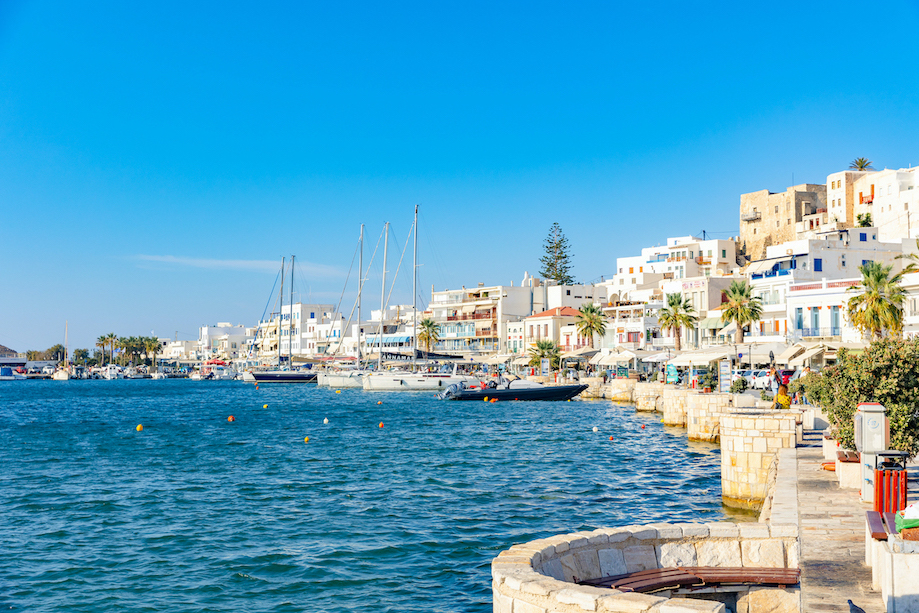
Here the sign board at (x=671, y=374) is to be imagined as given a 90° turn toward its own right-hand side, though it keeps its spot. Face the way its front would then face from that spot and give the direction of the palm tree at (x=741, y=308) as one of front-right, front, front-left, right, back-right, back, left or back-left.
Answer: back-right

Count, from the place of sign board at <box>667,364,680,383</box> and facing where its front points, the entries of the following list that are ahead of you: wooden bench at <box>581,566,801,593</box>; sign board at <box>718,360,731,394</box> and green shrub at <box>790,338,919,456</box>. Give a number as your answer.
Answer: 3

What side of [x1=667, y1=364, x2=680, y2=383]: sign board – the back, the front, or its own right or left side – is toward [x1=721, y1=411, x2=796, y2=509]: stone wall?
front

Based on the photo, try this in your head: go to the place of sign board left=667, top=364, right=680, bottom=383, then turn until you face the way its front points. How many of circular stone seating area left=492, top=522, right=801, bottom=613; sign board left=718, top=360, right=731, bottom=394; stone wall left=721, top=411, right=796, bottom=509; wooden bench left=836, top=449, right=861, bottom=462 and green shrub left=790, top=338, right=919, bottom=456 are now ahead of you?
5

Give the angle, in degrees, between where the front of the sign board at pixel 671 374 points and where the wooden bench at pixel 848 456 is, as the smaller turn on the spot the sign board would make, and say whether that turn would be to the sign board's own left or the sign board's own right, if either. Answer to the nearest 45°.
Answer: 0° — it already faces it

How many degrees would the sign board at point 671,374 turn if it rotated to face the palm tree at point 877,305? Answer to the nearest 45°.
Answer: approximately 45° to its left

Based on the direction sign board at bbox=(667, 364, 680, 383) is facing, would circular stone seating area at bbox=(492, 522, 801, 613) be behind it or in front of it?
in front

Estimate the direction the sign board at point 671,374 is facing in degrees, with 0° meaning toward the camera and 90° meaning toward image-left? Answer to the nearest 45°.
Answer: approximately 0°

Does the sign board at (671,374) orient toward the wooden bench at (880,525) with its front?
yes

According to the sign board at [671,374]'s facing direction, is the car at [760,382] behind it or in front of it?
in front
